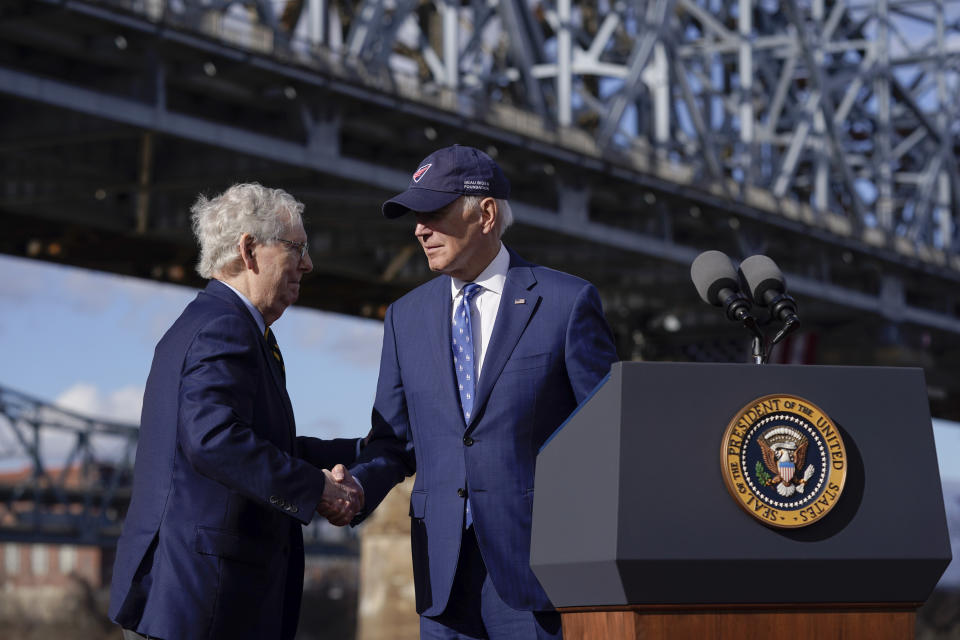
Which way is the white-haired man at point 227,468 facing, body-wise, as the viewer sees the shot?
to the viewer's right

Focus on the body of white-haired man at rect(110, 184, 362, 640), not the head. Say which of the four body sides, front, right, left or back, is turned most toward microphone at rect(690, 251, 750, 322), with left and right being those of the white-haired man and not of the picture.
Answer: front

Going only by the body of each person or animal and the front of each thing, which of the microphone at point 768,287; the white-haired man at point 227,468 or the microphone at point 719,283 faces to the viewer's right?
the white-haired man

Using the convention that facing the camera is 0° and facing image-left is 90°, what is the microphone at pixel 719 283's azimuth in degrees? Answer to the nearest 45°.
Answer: approximately 135°

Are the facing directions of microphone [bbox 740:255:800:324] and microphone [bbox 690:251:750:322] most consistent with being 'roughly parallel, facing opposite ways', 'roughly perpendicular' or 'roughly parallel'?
roughly parallel

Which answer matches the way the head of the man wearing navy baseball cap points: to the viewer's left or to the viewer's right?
to the viewer's left

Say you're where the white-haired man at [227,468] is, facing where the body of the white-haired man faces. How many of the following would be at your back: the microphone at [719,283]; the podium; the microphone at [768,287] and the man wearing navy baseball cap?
0

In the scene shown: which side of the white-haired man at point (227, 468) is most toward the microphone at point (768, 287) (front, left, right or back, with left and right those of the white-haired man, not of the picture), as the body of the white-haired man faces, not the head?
front

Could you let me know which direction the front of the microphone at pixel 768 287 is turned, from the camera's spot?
facing away from the viewer and to the left of the viewer

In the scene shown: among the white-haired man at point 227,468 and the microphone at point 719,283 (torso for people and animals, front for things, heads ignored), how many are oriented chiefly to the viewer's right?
1

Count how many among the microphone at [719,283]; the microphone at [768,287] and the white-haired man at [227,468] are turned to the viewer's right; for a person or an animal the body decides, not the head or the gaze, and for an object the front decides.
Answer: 1

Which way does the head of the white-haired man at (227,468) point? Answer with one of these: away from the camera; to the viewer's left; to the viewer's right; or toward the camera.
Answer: to the viewer's right

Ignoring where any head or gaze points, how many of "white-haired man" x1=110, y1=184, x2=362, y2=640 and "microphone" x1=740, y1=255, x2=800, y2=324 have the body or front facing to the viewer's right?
1
